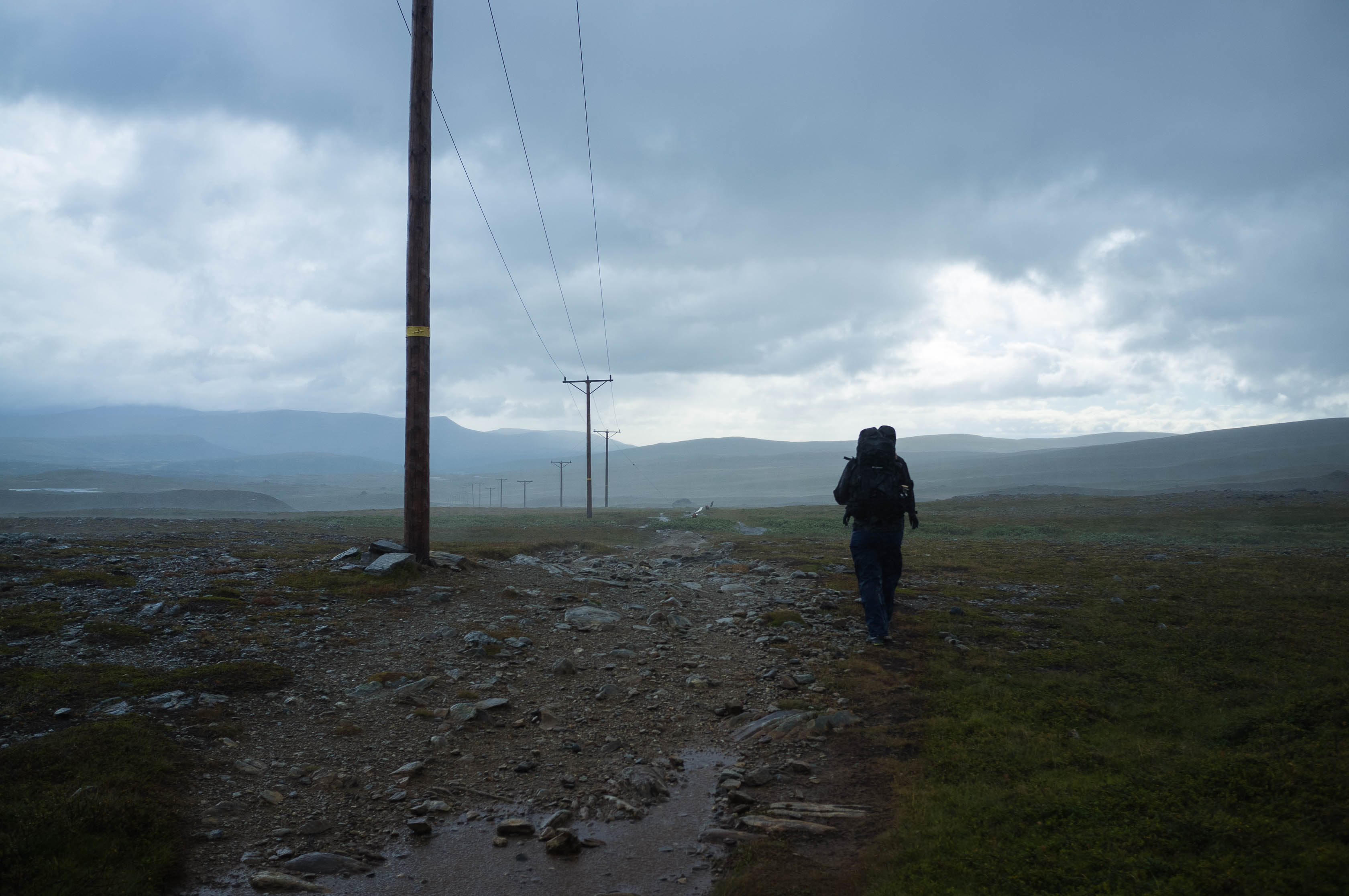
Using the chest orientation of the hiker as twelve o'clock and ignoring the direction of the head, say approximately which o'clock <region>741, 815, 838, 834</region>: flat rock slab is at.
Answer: The flat rock slab is roughly at 6 o'clock from the hiker.

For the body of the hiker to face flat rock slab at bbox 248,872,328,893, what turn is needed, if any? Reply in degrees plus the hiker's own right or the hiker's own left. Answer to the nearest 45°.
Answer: approximately 135° to the hiker's own left

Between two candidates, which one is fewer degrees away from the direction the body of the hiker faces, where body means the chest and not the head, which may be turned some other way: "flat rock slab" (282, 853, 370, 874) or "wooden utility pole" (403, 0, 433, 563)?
the wooden utility pole

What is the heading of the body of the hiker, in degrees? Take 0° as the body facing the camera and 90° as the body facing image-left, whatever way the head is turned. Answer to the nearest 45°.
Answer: approximately 180°

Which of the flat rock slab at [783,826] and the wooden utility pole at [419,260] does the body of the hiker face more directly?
the wooden utility pole

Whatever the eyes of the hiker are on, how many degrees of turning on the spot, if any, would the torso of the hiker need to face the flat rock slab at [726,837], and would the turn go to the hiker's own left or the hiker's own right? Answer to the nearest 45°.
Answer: approximately 180°

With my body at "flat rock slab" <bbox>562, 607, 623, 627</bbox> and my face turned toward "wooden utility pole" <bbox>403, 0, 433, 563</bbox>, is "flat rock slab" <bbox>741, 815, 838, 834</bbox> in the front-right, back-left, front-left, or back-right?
back-left

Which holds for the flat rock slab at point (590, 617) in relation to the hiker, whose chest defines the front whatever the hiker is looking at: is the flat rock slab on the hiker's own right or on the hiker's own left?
on the hiker's own left

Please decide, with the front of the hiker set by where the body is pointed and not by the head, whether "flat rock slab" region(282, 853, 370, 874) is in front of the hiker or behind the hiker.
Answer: behind
